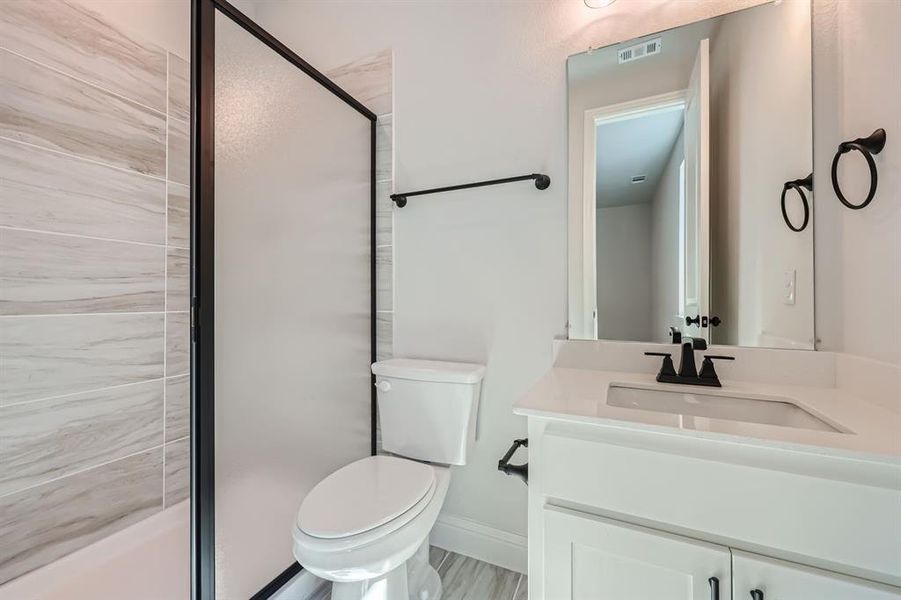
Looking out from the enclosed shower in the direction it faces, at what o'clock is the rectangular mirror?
The rectangular mirror is roughly at 12 o'clock from the enclosed shower.

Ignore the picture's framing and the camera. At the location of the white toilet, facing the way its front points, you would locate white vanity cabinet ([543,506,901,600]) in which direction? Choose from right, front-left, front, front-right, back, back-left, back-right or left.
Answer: left

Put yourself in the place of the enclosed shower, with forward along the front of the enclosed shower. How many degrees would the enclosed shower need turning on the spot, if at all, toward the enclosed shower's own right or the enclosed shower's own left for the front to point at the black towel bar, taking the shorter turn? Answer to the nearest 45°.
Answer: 0° — it already faces it

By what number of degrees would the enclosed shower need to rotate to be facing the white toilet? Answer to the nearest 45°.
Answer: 0° — it already faces it

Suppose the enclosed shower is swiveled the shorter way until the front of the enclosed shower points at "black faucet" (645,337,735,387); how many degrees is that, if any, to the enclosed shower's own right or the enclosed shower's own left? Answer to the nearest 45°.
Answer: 0° — it already faces it

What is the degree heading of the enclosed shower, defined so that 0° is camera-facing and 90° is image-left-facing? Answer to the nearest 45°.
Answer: approximately 315°

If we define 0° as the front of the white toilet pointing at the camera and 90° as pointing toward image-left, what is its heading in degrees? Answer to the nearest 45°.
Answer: approximately 45°

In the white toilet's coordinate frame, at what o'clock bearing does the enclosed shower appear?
The enclosed shower is roughly at 2 o'clock from the white toilet.

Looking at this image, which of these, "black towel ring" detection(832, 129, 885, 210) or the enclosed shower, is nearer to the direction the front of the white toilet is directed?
the enclosed shower

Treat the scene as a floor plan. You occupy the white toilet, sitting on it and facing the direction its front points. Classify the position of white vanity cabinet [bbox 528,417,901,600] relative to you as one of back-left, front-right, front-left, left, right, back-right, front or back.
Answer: left

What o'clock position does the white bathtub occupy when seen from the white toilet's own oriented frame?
The white bathtub is roughly at 2 o'clock from the white toilet.

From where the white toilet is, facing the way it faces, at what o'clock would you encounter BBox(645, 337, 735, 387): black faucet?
The black faucet is roughly at 8 o'clock from the white toilet.

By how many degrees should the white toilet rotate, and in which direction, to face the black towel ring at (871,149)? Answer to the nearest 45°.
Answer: approximately 90° to its left
